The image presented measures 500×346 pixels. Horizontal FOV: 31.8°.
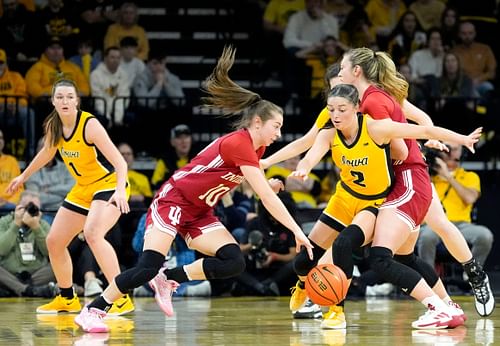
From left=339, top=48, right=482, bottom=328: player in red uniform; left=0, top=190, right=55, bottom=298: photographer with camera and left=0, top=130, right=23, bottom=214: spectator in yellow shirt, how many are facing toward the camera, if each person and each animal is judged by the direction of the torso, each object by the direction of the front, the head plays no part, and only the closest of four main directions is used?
2

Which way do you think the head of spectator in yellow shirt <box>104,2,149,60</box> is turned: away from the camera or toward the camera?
toward the camera

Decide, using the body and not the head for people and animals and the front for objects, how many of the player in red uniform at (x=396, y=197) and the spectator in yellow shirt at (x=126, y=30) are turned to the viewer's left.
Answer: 1

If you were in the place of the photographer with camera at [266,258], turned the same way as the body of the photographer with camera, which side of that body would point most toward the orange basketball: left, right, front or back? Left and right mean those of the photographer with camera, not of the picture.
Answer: front

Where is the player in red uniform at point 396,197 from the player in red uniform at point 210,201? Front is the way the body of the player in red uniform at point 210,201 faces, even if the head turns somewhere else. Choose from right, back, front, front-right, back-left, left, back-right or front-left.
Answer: front

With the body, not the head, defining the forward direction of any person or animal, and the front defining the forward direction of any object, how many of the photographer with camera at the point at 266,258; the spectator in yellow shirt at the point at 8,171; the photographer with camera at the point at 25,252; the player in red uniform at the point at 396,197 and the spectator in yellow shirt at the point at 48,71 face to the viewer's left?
1

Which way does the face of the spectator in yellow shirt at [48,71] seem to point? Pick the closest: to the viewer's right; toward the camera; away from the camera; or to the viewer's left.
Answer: toward the camera

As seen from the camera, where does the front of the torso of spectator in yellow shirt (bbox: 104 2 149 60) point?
toward the camera

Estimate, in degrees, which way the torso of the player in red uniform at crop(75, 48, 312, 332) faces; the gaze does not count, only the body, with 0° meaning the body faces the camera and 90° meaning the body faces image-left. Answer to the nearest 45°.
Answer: approximately 270°

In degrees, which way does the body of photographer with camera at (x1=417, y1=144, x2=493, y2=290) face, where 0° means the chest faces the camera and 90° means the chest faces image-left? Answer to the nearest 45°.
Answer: approximately 45°

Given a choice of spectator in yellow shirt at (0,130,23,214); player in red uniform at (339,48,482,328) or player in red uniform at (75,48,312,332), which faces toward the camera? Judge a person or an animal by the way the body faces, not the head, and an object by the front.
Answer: the spectator in yellow shirt

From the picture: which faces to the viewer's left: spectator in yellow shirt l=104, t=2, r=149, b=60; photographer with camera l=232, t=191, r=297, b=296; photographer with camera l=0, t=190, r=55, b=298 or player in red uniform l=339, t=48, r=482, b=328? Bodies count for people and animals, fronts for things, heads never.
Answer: the player in red uniform

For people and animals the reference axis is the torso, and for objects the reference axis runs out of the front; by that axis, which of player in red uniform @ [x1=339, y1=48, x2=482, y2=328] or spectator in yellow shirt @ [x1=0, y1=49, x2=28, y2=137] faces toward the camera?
the spectator in yellow shirt

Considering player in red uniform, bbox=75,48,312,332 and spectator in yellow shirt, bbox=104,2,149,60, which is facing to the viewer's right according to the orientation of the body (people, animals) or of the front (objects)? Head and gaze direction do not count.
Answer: the player in red uniform

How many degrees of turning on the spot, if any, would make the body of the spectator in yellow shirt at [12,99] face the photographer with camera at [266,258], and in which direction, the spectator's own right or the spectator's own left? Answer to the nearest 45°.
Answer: approximately 45° to the spectator's own left
